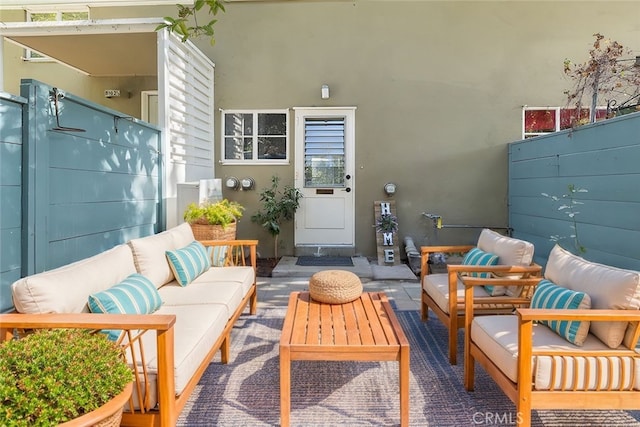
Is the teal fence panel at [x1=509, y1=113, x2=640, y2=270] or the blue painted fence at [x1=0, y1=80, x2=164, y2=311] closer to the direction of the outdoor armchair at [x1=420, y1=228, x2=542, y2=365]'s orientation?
the blue painted fence

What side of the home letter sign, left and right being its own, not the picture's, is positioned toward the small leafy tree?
right

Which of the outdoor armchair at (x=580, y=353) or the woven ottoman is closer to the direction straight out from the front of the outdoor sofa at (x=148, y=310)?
the outdoor armchair

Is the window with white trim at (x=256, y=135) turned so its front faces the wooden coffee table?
yes

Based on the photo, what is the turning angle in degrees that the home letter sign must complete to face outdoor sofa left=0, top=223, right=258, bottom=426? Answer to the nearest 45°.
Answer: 0° — it already faces it

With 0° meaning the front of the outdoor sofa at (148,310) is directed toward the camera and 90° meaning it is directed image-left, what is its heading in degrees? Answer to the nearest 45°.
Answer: approximately 315°

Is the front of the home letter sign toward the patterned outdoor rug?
yes

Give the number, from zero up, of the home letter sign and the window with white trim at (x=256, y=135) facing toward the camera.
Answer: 2
